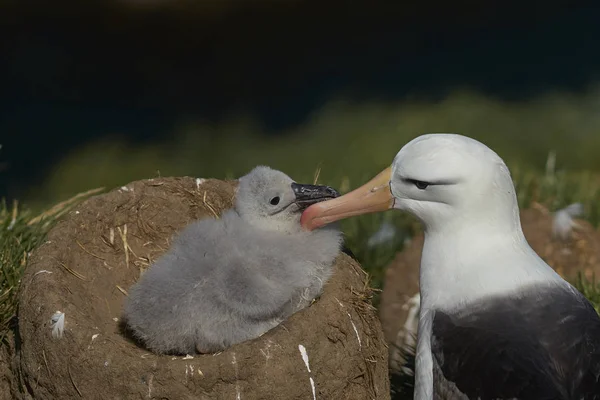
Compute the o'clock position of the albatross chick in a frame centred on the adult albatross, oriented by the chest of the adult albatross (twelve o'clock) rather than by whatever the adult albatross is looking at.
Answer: The albatross chick is roughly at 12 o'clock from the adult albatross.

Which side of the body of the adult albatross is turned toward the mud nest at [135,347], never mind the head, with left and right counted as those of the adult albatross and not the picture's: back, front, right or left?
front

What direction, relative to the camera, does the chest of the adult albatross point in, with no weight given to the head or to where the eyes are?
to the viewer's left
